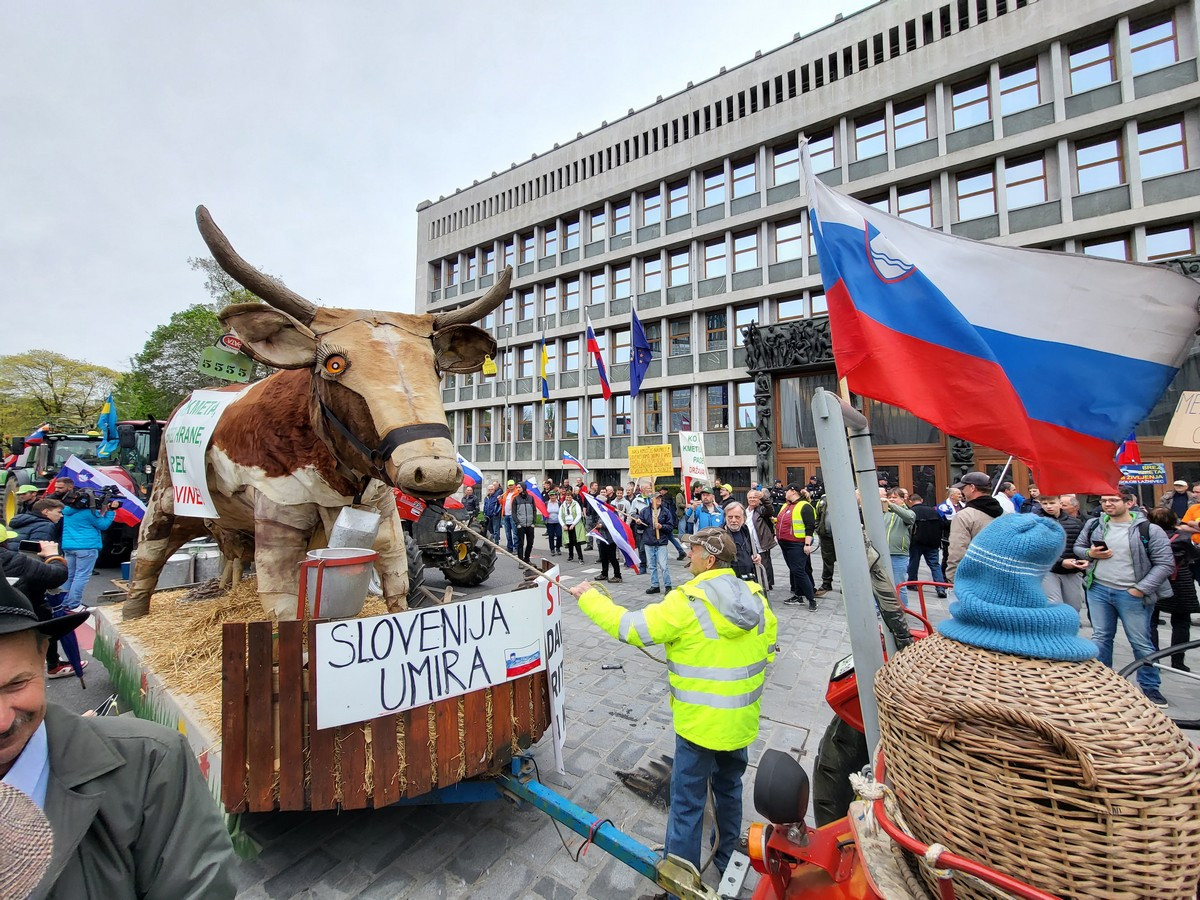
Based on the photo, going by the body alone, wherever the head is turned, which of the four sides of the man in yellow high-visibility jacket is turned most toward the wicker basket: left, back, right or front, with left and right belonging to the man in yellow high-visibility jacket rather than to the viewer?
back

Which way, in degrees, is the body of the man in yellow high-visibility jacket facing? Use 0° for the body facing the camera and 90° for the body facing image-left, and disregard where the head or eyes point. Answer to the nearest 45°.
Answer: approximately 135°

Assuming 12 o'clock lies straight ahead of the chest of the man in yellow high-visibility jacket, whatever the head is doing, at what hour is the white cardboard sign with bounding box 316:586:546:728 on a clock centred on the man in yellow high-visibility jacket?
The white cardboard sign is roughly at 10 o'clock from the man in yellow high-visibility jacket.

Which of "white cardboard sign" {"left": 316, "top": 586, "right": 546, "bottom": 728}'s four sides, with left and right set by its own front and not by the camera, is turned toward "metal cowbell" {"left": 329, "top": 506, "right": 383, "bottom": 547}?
back

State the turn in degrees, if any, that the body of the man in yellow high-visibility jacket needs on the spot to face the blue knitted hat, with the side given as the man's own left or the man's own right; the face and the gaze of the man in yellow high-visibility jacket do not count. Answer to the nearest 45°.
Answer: approximately 180°

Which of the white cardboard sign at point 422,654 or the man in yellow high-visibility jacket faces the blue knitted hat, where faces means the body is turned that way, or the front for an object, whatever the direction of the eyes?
the white cardboard sign

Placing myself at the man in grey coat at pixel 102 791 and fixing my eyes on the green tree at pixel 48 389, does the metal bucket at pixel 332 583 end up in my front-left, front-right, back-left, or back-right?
front-right

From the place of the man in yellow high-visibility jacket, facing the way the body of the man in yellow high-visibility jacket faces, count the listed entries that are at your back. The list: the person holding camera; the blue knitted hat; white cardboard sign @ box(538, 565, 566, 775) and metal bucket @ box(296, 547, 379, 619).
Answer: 1

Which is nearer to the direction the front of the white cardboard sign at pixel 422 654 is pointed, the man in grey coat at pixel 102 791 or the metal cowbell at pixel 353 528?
the man in grey coat

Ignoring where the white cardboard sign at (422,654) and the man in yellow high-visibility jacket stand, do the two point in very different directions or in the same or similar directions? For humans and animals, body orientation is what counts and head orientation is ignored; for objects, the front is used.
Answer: very different directions
